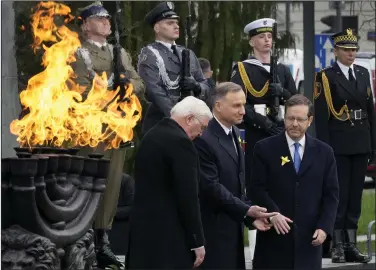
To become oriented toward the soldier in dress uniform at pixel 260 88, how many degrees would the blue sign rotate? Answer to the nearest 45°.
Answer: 0° — it already faces them

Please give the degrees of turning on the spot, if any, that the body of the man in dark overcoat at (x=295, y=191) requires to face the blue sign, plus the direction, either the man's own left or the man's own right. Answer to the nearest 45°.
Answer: approximately 180°

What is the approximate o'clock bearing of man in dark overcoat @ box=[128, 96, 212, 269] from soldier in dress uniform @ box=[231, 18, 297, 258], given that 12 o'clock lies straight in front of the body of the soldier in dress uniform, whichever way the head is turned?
The man in dark overcoat is roughly at 2 o'clock from the soldier in dress uniform.

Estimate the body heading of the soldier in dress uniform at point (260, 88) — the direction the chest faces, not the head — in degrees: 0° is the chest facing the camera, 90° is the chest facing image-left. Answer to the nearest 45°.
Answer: approximately 315°

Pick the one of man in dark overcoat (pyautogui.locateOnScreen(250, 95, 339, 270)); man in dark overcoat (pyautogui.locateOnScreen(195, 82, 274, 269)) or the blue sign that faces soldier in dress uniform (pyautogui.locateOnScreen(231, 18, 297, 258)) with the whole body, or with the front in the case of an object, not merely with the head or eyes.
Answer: the blue sign

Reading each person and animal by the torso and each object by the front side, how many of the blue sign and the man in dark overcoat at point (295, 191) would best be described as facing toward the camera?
2

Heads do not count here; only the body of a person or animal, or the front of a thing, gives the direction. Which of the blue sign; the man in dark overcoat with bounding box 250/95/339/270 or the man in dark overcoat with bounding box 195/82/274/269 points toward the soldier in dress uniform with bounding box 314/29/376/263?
the blue sign
